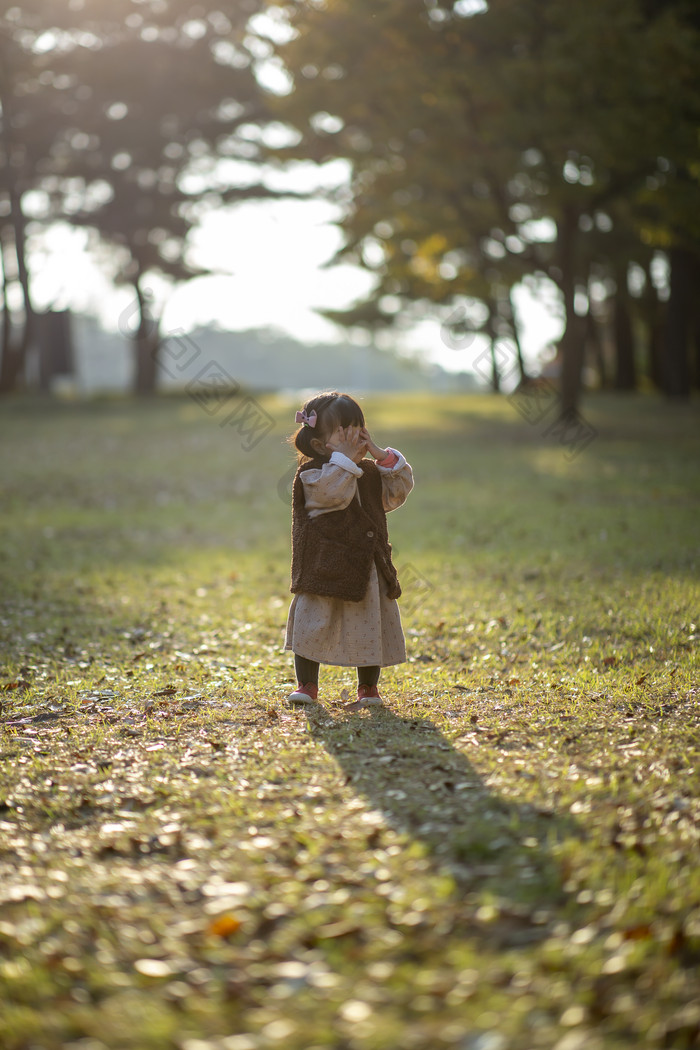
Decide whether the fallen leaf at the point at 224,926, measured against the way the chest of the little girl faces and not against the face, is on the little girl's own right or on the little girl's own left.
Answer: on the little girl's own right

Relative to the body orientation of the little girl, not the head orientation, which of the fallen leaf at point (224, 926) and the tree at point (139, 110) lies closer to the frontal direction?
the fallen leaf

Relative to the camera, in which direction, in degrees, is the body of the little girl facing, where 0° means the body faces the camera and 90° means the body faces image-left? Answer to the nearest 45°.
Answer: approximately 315°

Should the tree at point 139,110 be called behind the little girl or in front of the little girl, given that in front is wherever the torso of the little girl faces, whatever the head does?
behind
